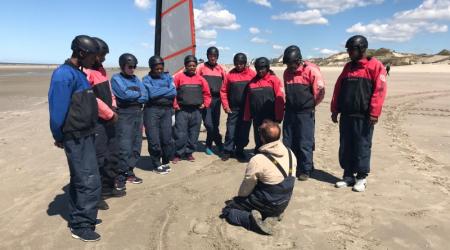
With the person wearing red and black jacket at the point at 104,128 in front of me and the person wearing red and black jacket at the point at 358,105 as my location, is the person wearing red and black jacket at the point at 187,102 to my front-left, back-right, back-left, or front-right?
front-right

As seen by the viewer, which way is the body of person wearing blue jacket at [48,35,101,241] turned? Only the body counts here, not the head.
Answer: to the viewer's right

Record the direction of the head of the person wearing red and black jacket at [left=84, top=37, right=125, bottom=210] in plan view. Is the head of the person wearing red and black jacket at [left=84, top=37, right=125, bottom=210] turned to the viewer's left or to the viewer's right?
to the viewer's right

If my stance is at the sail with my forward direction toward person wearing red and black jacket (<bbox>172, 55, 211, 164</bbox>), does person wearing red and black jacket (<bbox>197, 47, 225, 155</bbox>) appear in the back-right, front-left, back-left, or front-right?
front-left

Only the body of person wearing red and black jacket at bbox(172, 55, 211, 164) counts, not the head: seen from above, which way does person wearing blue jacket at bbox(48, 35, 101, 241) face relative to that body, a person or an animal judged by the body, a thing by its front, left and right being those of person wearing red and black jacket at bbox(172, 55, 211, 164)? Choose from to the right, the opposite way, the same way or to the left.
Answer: to the left

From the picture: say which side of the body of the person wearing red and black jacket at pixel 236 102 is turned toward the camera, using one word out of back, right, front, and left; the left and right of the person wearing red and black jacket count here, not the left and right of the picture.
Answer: front

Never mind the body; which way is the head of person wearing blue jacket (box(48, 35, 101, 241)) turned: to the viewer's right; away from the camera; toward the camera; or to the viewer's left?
to the viewer's right

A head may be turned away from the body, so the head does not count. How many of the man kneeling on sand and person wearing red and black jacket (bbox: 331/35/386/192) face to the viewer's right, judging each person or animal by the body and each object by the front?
0

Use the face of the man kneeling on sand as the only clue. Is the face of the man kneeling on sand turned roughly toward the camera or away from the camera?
away from the camera

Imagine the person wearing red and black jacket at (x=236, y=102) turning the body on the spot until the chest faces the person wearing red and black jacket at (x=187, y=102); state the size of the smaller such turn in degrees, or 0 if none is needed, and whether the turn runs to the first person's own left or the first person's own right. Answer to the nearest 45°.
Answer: approximately 90° to the first person's own right

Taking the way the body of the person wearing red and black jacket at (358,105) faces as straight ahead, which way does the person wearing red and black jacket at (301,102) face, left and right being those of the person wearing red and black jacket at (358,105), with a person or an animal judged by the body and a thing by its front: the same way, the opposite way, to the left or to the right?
the same way

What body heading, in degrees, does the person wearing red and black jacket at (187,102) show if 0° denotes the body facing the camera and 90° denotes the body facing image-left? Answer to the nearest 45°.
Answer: approximately 0°

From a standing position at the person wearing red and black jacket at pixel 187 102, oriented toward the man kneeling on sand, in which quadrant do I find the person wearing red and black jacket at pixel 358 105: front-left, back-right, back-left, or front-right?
front-left

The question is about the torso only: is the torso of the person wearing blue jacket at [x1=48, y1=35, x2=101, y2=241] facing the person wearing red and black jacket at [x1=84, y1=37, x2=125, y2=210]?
no

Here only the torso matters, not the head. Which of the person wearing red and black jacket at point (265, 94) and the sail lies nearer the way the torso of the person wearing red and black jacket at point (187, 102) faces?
the person wearing red and black jacket

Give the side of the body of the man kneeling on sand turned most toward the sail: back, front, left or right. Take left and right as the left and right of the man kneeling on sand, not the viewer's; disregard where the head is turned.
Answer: front
